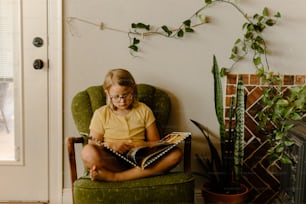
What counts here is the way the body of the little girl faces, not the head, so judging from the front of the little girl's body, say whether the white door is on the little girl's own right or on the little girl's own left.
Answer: on the little girl's own right

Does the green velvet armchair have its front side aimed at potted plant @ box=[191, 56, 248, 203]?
no

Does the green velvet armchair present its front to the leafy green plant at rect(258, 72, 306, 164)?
no

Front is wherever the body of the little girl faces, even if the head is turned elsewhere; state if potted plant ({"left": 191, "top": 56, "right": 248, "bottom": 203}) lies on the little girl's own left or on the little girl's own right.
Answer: on the little girl's own left

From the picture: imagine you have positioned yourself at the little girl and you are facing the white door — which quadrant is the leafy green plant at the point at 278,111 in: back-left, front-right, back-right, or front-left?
back-right

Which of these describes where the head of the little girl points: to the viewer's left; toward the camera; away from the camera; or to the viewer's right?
toward the camera

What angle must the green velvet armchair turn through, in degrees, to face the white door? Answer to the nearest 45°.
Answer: approximately 135° to its right

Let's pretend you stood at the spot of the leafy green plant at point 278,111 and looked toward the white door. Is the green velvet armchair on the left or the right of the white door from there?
left

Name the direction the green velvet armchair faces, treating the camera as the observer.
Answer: facing the viewer

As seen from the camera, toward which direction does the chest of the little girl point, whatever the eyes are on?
toward the camera

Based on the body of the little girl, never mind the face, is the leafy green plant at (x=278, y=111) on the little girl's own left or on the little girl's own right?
on the little girl's own left
